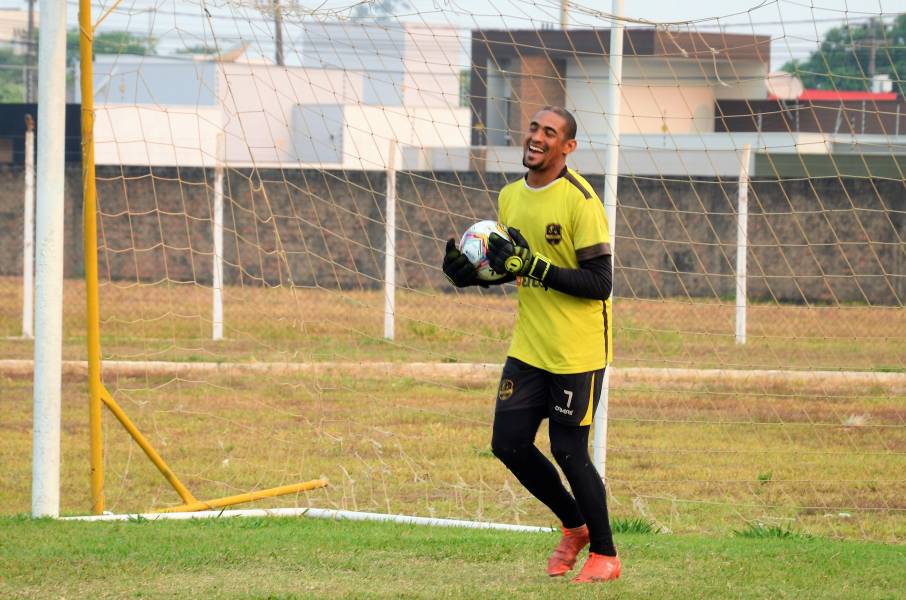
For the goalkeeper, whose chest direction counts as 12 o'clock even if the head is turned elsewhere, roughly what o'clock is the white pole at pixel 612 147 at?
The white pole is roughly at 5 o'clock from the goalkeeper.

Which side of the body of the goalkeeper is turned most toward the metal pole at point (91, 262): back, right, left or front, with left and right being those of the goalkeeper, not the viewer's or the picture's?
right

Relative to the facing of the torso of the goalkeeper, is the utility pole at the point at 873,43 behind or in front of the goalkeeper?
behind

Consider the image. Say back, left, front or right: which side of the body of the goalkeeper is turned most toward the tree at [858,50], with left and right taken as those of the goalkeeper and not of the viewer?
back

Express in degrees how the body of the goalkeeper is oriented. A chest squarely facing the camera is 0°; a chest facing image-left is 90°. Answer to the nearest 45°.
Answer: approximately 45°
